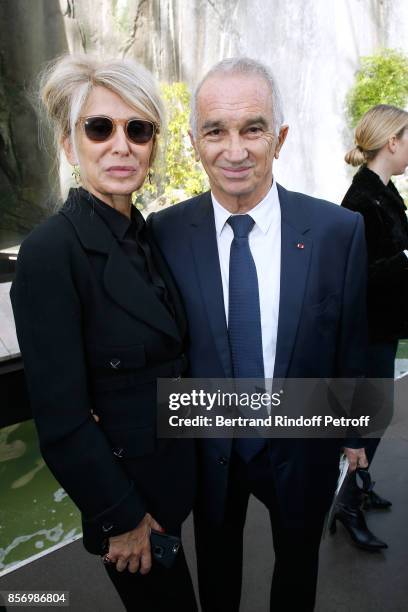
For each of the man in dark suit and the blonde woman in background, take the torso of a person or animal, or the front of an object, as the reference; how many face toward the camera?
1

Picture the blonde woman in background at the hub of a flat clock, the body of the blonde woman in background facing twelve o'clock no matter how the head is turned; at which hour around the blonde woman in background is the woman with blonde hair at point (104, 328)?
The woman with blonde hair is roughly at 4 o'clock from the blonde woman in background.

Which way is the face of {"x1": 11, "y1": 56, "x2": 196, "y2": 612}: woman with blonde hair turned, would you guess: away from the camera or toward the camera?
toward the camera

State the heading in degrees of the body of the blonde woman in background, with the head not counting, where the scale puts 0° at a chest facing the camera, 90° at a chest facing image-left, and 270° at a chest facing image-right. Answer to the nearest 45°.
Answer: approximately 270°

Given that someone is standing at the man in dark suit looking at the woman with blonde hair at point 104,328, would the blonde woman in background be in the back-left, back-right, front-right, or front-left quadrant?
back-right

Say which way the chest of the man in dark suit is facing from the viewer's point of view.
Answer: toward the camera

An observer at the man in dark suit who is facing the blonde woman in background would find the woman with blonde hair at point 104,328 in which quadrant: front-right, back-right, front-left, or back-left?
back-left

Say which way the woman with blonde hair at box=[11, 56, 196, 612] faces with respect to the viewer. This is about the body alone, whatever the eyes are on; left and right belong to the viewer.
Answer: facing the viewer and to the right of the viewer

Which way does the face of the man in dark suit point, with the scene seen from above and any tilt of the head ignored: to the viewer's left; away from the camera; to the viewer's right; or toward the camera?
toward the camera

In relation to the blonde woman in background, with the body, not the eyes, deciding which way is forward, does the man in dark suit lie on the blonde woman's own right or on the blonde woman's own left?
on the blonde woman's own right

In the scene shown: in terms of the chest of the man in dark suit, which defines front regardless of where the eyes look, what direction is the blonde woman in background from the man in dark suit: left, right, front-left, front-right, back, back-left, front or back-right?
back-left

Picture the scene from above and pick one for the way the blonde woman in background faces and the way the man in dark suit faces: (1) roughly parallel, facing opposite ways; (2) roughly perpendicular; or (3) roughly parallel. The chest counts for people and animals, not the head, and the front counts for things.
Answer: roughly perpendicular

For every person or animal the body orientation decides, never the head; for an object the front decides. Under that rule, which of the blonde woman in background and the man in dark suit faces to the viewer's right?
the blonde woman in background

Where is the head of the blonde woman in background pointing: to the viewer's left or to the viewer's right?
to the viewer's right
